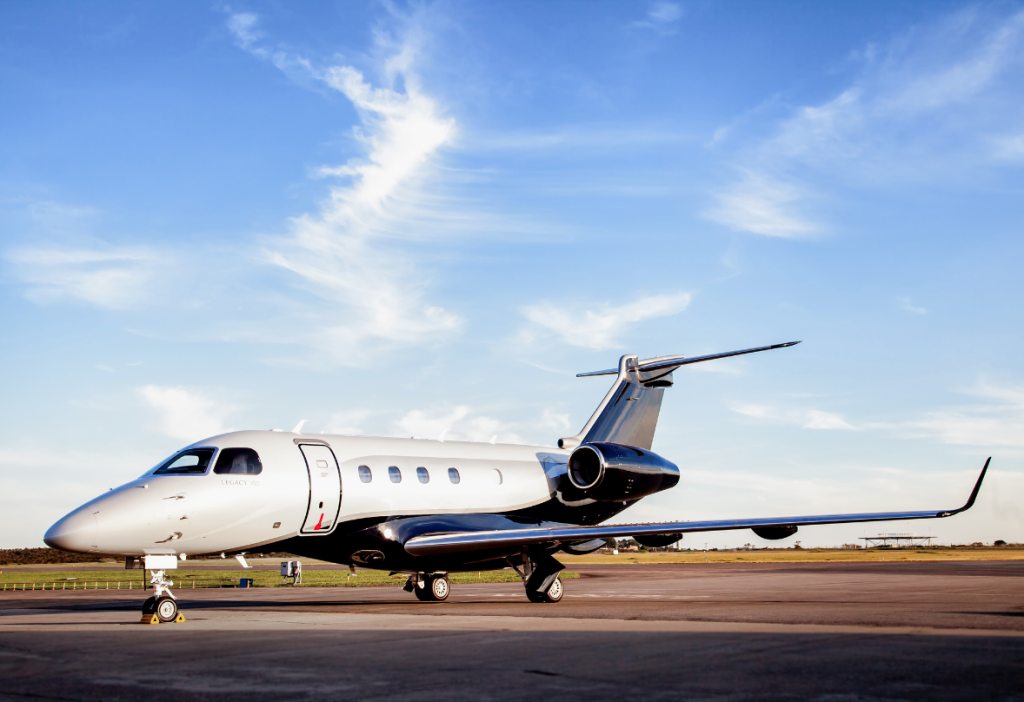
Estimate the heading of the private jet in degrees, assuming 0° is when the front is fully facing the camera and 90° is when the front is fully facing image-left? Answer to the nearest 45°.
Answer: approximately 45°

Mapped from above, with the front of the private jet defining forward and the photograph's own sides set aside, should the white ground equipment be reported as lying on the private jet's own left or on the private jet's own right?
on the private jet's own right
